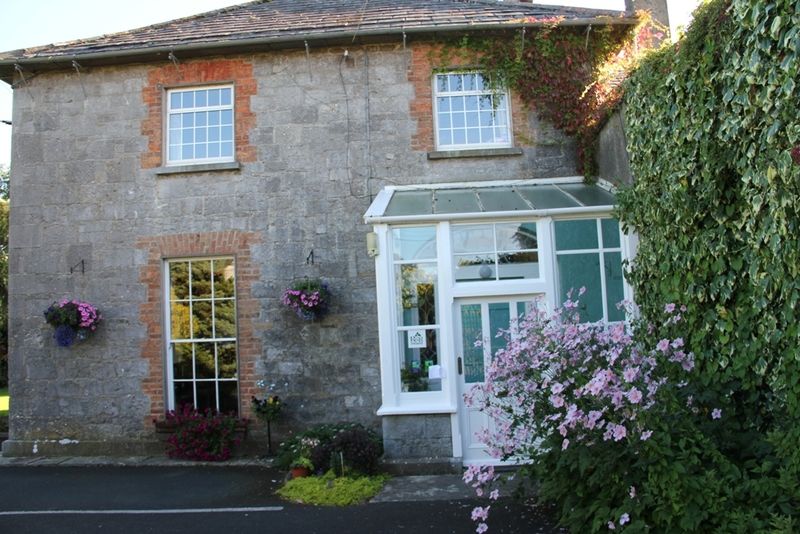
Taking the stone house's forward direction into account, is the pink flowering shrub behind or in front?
in front

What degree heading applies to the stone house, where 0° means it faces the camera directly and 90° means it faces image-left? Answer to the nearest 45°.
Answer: approximately 0°

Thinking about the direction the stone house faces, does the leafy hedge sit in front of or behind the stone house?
in front
